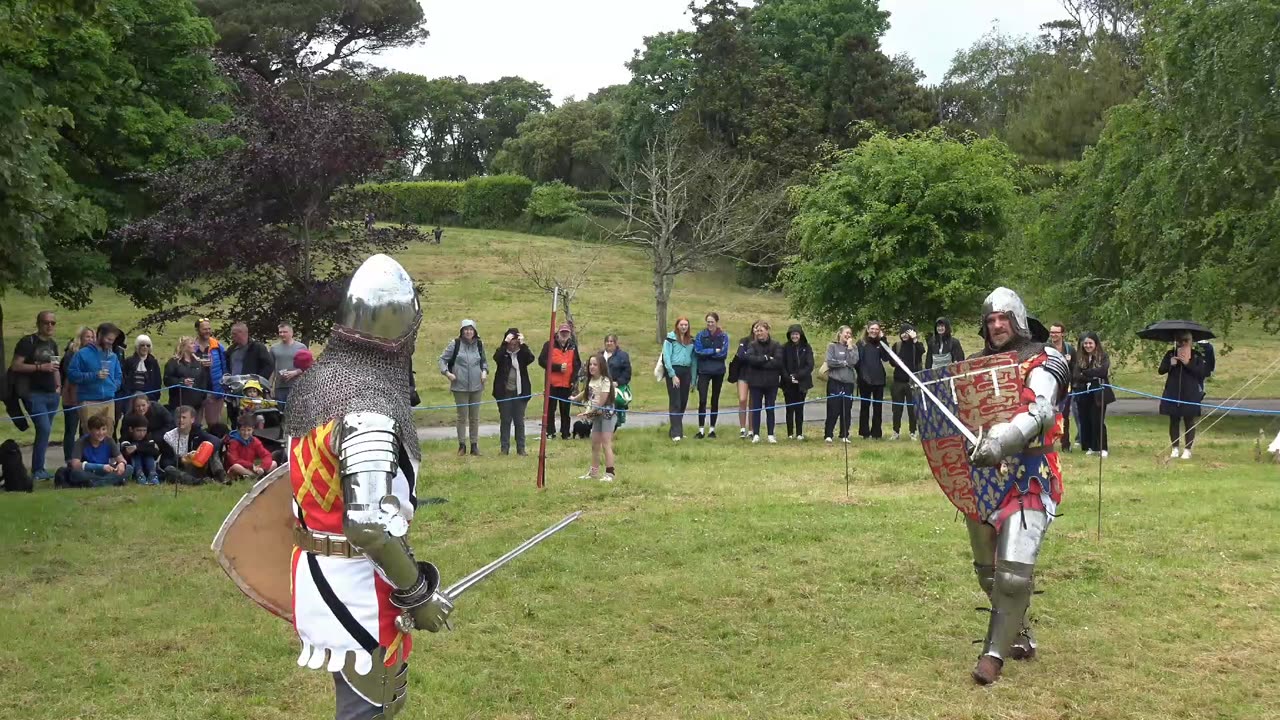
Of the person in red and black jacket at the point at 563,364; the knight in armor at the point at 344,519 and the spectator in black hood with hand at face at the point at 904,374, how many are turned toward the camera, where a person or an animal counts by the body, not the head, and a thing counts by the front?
2

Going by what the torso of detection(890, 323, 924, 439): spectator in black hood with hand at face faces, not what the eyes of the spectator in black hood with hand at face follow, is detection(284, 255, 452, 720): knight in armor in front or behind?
in front

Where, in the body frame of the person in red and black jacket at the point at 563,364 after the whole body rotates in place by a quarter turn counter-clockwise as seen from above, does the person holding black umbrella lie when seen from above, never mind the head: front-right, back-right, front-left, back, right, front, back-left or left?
front

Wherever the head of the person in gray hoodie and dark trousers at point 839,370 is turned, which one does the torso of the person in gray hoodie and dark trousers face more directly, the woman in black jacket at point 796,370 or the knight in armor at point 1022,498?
the knight in armor

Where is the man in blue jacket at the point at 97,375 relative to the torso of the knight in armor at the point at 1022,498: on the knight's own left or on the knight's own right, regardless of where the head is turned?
on the knight's own right

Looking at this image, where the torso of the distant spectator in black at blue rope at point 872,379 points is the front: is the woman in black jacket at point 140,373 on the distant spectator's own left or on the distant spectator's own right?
on the distant spectator's own right

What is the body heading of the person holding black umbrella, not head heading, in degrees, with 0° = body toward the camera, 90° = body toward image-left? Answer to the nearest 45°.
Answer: approximately 0°

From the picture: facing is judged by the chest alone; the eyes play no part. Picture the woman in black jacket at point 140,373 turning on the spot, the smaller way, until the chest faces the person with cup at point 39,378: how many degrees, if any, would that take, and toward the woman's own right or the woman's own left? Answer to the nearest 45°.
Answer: approximately 45° to the woman's own right

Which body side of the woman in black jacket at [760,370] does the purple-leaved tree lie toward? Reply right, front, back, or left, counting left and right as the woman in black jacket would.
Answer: right

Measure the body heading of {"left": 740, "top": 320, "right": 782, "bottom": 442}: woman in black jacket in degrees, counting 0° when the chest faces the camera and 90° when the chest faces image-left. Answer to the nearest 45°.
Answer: approximately 0°

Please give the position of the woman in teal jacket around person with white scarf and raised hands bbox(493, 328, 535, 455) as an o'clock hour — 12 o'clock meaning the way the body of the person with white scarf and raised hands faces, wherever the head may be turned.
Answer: The woman in teal jacket is roughly at 8 o'clock from the person with white scarf and raised hands.
